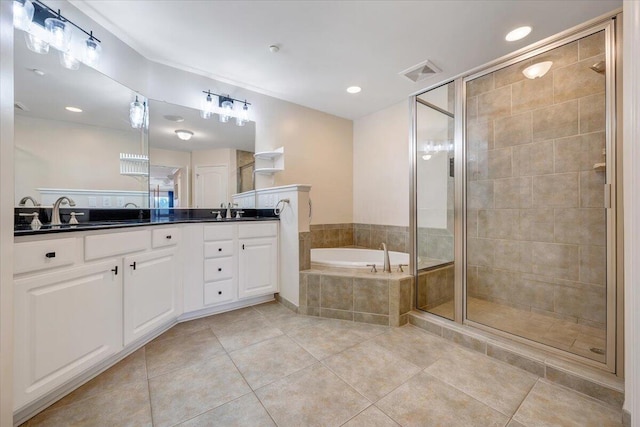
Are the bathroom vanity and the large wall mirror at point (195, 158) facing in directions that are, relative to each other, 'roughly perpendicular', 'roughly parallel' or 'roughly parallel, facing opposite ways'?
roughly parallel

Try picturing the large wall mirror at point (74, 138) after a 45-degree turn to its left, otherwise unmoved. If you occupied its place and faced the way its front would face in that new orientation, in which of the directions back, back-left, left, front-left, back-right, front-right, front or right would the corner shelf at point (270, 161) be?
front

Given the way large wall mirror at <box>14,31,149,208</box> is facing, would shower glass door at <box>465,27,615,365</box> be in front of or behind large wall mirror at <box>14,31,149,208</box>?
in front

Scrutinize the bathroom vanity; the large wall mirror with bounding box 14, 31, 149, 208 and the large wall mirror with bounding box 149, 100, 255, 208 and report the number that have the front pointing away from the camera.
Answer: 0

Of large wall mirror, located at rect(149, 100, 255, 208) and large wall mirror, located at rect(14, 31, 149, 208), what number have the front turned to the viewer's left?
0

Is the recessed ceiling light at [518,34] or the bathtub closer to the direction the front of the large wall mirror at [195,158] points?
the recessed ceiling light

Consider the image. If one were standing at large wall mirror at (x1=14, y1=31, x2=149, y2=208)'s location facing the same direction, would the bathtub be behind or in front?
in front

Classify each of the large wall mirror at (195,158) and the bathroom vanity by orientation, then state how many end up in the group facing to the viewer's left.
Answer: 0
